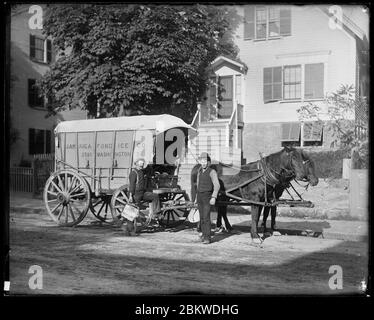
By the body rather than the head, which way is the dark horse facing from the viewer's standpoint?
to the viewer's right

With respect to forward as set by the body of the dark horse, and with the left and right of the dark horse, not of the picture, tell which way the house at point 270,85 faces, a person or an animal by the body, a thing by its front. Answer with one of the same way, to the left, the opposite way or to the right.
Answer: to the right

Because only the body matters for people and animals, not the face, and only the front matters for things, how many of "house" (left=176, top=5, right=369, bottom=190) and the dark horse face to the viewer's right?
1

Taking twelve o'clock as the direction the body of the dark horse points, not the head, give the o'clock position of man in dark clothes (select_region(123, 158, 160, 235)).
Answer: The man in dark clothes is roughly at 6 o'clock from the dark horse.

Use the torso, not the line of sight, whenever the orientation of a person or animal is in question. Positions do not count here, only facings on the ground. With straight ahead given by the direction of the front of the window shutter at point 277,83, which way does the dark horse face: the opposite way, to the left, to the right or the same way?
to the left

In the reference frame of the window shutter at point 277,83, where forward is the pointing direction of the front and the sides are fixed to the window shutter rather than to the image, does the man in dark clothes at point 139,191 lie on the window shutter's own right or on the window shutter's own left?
on the window shutter's own right

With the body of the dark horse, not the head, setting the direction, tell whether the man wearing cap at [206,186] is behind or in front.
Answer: behind

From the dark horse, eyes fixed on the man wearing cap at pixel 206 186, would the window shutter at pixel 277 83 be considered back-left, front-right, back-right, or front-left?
back-right

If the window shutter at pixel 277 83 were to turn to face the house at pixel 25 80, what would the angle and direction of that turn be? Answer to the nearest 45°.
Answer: approximately 45° to its right
